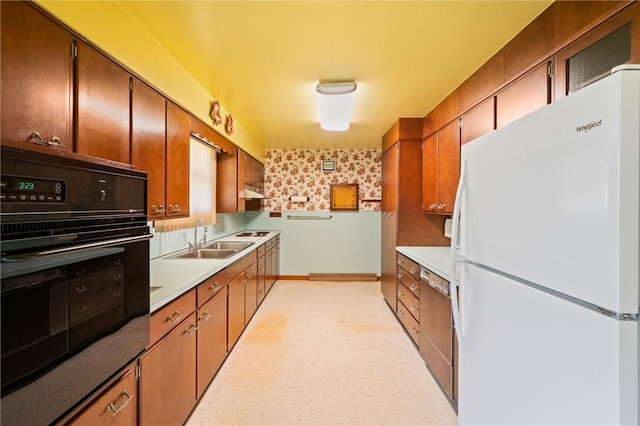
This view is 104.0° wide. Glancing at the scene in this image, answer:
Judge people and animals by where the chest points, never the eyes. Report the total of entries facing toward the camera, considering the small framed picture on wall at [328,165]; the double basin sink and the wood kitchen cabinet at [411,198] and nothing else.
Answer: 1

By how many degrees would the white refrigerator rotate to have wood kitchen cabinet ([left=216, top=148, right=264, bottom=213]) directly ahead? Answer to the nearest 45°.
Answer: approximately 45° to its right

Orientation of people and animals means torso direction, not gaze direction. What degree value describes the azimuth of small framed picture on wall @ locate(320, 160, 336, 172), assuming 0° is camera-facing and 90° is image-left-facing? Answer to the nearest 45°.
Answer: approximately 0°

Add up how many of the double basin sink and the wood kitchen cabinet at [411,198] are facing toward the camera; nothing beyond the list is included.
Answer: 0

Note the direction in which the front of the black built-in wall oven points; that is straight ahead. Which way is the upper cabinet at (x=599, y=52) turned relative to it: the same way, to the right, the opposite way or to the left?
the opposite way

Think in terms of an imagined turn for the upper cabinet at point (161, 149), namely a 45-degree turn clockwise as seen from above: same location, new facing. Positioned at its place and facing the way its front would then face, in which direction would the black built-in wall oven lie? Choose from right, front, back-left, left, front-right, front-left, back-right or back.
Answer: front

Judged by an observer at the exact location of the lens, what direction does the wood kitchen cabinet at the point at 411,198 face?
facing to the left of the viewer

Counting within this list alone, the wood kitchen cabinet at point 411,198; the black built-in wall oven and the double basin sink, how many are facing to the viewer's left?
1

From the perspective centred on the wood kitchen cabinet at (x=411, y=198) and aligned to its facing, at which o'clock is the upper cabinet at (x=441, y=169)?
The upper cabinet is roughly at 8 o'clock from the wood kitchen cabinet.

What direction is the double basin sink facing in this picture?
to the viewer's right

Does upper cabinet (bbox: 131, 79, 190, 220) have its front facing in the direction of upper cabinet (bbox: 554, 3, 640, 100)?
yes

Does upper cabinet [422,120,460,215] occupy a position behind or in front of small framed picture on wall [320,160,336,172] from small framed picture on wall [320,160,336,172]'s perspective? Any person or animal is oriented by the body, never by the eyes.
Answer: in front

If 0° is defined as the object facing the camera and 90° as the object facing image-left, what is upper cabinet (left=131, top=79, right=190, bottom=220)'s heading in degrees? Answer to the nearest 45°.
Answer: approximately 315°
